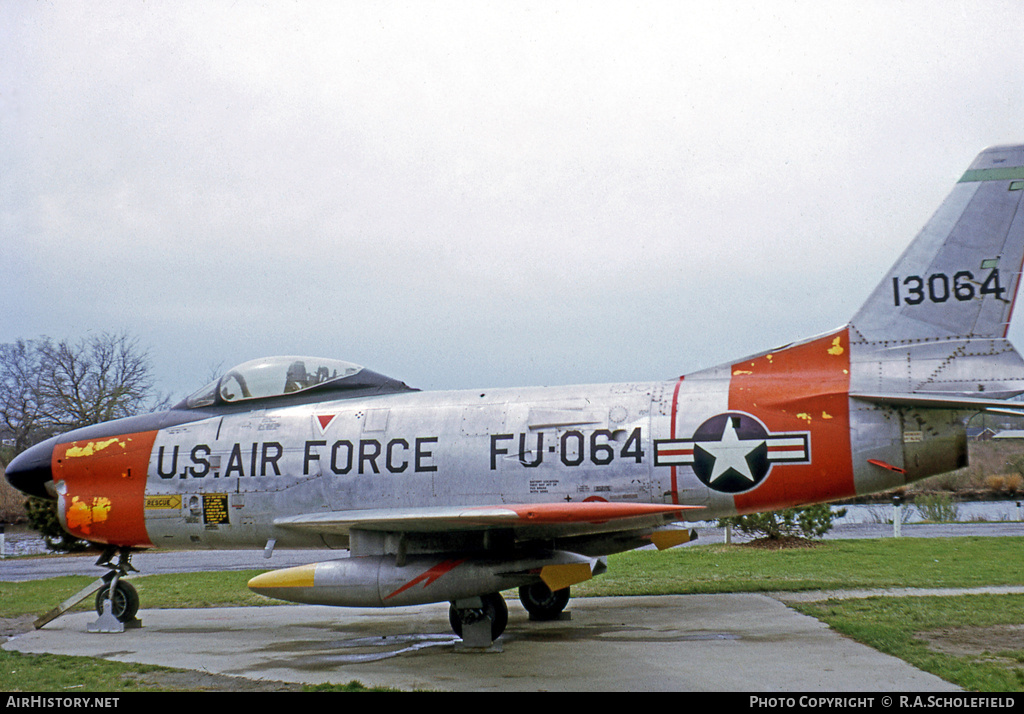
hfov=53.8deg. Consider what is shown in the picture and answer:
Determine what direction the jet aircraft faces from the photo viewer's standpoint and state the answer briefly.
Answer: facing to the left of the viewer

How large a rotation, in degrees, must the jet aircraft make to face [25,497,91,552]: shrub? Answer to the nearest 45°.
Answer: approximately 45° to its right

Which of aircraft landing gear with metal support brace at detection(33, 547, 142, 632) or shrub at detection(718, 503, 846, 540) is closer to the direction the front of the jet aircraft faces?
the aircraft landing gear with metal support brace

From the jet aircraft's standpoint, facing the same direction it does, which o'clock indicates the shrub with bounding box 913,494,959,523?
The shrub is roughly at 4 o'clock from the jet aircraft.

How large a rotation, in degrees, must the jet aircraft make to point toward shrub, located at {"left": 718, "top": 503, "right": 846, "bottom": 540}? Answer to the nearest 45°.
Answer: approximately 135° to its right
